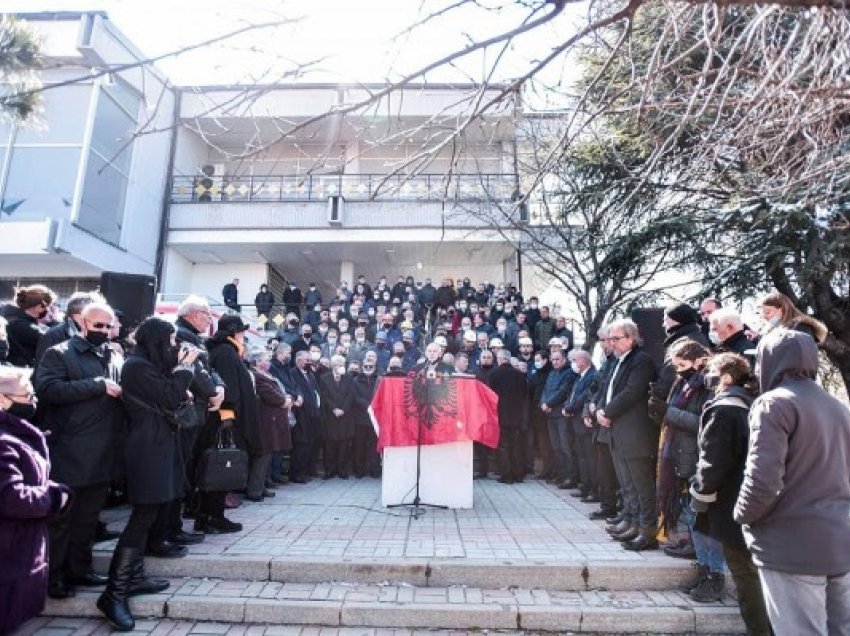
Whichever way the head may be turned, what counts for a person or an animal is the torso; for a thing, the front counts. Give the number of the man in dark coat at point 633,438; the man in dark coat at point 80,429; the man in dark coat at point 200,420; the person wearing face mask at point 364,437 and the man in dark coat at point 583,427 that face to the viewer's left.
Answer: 2

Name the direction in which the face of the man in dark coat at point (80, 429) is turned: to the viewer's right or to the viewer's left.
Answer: to the viewer's right

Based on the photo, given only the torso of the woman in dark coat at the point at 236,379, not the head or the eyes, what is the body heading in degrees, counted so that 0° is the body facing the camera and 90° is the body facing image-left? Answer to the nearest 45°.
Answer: approximately 270°

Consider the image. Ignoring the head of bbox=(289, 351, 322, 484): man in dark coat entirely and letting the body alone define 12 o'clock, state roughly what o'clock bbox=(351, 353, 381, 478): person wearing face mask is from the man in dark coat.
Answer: The person wearing face mask is roughly at 10 o'clock from the man in dark coat.

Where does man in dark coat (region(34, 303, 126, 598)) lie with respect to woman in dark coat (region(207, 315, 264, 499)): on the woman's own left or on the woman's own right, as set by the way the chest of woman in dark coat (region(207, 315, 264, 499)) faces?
on the woman's own right

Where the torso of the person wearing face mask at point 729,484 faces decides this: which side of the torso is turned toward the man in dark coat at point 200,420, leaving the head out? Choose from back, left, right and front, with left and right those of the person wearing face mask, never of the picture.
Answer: front

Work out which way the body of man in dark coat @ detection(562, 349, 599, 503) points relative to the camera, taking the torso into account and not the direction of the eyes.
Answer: to the viewer's left

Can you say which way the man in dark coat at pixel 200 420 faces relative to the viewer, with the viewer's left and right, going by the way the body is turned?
facing to the right of the viewer

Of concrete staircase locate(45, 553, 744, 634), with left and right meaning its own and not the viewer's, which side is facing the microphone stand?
back

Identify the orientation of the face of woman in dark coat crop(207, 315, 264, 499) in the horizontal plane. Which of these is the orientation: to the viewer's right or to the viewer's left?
to the viewer's right

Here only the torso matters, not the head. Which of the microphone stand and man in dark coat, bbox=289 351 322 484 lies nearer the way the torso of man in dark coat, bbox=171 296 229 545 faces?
the microphone stand

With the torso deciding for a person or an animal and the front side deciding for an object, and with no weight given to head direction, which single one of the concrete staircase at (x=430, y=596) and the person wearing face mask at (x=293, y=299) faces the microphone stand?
the person wearing face mask
